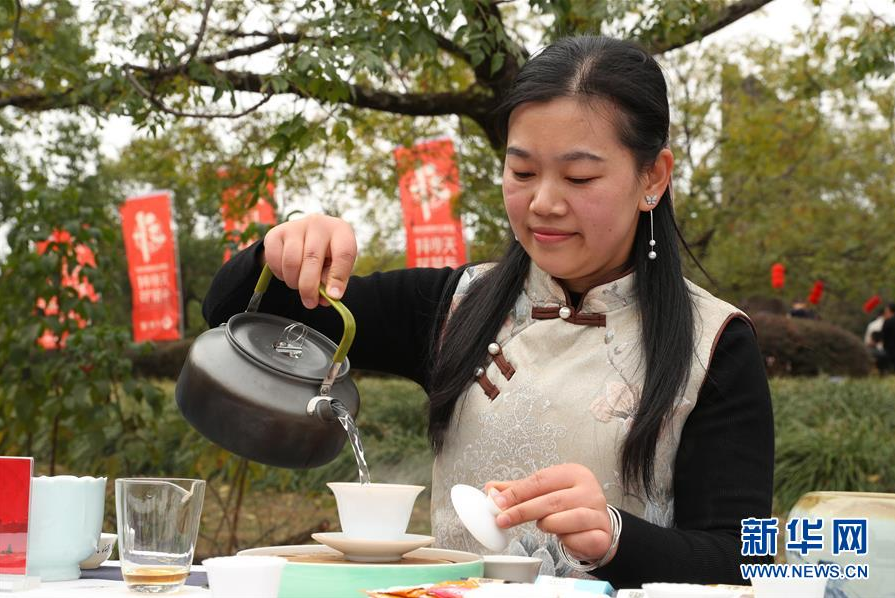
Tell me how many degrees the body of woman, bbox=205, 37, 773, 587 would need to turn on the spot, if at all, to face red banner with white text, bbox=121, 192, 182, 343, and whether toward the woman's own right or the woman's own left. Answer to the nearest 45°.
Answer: approximately 135° to the woman's own right

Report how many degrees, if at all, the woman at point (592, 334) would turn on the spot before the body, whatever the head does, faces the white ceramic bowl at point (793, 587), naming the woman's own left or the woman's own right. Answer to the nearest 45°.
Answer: approximately 45° to the woman's own left

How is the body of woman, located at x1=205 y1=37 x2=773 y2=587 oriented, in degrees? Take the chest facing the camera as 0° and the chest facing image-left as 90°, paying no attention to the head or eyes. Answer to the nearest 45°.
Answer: approximately 45°

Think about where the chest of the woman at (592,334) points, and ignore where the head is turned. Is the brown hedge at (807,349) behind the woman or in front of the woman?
behind

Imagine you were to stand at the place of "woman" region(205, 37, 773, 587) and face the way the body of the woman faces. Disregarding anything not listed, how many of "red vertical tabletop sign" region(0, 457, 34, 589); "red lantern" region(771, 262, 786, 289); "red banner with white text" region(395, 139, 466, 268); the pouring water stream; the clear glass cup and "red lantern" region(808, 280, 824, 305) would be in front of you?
3

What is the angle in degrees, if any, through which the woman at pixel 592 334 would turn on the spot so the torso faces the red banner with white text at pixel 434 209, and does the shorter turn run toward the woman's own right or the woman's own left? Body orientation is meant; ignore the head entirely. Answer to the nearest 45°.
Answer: approximately 135° to the woman's own right

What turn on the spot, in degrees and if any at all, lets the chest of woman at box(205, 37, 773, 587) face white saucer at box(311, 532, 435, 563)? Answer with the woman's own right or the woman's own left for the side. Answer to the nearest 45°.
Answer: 0° — they already face it

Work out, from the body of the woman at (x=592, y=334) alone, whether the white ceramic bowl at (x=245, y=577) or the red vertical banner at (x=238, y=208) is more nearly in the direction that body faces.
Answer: the white ceramic bowl

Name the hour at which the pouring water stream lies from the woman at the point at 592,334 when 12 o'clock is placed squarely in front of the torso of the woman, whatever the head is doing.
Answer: The pouring water stream is roughly at 12 o'clock from the woman.

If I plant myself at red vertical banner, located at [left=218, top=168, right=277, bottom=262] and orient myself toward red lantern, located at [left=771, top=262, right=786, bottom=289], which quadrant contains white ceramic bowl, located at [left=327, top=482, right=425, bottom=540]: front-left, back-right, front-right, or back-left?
back-right

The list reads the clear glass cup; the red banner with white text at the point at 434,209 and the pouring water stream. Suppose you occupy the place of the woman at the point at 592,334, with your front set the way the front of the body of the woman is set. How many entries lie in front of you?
2
